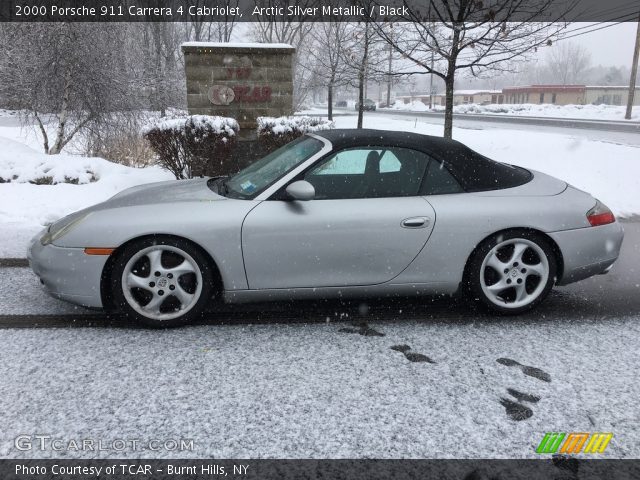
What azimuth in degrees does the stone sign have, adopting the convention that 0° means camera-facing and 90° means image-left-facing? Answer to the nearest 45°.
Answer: approximately 0°

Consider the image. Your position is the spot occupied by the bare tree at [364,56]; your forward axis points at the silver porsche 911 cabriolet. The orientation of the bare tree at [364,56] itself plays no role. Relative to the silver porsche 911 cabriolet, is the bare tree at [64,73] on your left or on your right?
right

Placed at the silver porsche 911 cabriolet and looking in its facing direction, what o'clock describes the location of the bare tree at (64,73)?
The bare tree is roughly at 2 o'clock from the silver porsche 911 cabriolet.

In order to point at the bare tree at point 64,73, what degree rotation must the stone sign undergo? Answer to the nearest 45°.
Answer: approximately 90° to its right

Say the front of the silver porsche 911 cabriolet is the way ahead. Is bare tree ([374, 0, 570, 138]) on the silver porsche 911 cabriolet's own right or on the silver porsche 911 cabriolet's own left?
on the silver porsche 911 cabriolet's own right

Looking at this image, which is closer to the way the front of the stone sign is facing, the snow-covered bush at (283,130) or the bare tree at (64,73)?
the snow-covered bush

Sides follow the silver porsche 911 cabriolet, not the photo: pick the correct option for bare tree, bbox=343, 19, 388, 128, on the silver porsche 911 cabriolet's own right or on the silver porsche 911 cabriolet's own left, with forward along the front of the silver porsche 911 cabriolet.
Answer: on the silver porsche 911 cabriolet's own right

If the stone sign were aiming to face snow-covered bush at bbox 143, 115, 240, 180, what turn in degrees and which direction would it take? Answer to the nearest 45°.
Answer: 0° — it already faces it

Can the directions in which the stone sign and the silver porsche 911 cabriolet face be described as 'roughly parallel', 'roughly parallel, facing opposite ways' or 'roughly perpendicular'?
roughly perpendicular

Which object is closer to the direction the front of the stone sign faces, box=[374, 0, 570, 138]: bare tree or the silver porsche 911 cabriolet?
the silver porsche 911 cabriolet

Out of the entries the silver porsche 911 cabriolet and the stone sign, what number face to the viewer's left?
1

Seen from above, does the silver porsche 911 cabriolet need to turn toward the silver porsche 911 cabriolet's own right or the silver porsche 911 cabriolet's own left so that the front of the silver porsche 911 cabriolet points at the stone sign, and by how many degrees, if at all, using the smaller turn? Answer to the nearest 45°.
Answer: approximately 90° to the silver porsche 911 cabriolet's own right

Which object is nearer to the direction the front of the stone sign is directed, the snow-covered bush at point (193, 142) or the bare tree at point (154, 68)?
the snow-covered bush

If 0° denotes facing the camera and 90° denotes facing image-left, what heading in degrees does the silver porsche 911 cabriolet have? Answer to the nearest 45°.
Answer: approximately 90°
